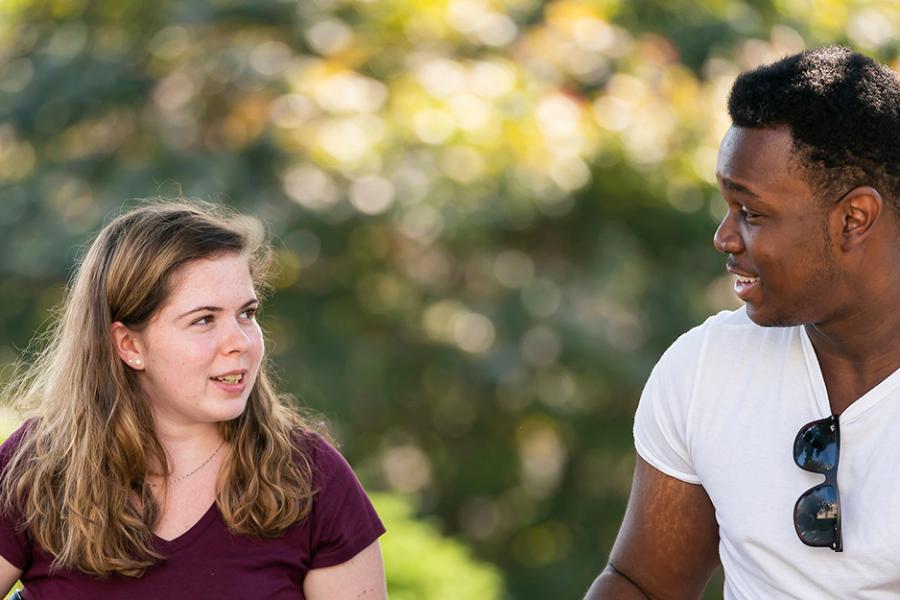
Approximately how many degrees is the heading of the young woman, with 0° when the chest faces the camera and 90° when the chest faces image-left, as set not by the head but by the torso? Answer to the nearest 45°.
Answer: approximately 0°

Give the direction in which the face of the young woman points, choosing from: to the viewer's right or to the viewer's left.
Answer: to the viewer's right

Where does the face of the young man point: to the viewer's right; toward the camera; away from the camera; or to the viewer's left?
to the viewer's left

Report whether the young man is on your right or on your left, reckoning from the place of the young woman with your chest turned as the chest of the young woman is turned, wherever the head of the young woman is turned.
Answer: on your left
